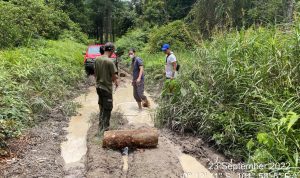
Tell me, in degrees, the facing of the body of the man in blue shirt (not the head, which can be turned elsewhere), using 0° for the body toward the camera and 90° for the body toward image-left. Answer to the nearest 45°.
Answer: approximately 45°

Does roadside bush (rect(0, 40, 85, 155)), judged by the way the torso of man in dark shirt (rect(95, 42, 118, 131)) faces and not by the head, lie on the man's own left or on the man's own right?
on the man's own left

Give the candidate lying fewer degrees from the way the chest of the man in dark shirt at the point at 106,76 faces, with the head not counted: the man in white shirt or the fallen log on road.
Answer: the man in white shirt

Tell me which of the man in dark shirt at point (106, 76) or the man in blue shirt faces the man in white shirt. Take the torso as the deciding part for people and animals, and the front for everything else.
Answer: the man in dark shirt

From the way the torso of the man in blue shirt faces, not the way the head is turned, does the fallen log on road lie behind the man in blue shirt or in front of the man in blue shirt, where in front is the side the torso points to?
in front

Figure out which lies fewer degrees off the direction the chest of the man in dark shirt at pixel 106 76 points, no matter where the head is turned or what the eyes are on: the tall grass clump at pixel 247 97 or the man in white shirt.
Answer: the man in white shirt

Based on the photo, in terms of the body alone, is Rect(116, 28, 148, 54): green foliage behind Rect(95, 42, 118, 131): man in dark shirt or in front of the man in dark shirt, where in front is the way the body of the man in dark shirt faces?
in front

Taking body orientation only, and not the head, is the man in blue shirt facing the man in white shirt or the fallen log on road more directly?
the fallen log on road

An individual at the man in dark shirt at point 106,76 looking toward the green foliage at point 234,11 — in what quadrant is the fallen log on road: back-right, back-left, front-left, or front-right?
back-right

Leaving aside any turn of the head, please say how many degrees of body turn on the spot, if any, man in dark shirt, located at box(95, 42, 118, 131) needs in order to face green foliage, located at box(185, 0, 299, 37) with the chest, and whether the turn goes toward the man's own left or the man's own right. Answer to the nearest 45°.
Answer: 0° — they already face it

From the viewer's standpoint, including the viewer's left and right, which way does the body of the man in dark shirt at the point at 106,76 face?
facing away from the viewer and to the right of the viewer

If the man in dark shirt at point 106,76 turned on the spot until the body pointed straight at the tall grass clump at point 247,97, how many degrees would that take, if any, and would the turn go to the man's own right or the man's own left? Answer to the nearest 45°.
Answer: approximately 90° to the man's own right

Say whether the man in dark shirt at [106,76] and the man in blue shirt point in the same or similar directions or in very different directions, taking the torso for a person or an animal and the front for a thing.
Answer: very different directions
